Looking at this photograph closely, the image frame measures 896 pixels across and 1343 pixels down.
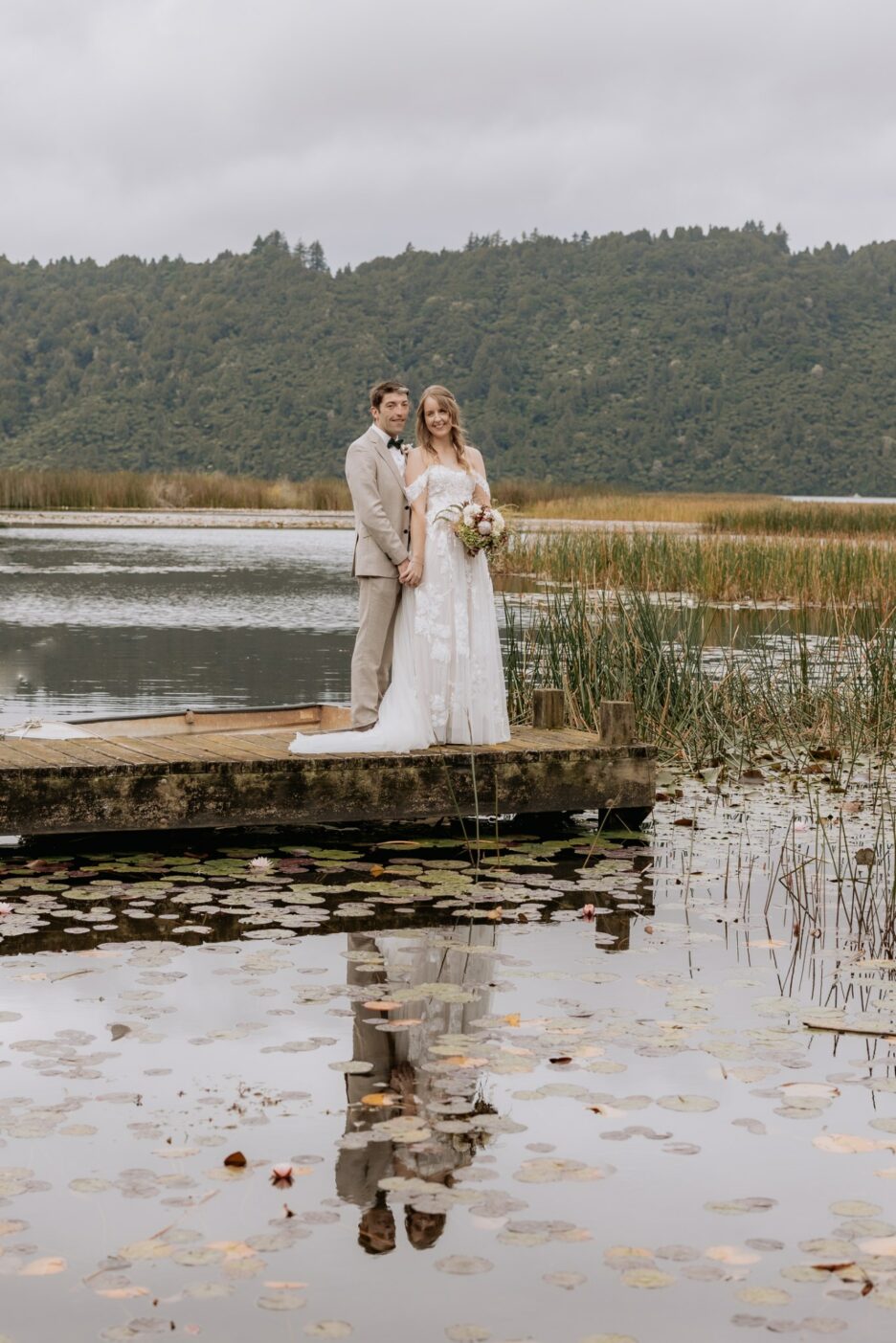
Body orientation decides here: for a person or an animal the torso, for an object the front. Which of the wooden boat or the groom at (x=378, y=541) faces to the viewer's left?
the wooden boat

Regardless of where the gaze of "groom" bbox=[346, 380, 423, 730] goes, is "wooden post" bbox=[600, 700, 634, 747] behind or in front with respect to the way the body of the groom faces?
in front

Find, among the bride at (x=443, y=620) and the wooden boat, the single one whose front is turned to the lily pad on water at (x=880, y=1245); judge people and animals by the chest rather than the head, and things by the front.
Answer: the bride

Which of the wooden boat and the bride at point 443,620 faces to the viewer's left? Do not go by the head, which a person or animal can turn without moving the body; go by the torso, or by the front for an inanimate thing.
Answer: the wooden boat

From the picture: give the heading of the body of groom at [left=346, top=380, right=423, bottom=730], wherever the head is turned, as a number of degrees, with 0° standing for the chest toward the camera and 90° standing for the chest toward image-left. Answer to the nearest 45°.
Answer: approximately 315°

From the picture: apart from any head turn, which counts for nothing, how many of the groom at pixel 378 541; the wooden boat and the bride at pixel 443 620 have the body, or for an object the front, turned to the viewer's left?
1

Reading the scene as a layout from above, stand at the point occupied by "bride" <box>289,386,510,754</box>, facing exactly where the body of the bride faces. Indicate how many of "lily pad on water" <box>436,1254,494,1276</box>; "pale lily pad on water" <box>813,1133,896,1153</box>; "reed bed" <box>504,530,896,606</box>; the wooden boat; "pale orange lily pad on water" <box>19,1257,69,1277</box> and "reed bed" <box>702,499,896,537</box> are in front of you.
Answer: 3

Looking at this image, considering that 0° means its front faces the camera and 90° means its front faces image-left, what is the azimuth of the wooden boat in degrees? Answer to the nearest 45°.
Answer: approximately 90°

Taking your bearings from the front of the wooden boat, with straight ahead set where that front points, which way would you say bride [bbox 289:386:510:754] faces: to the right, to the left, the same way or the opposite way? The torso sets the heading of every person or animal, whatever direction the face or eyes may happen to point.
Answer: to the left

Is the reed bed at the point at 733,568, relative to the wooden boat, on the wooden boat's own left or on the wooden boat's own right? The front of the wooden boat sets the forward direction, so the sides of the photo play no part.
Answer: on the wooden boat's own right

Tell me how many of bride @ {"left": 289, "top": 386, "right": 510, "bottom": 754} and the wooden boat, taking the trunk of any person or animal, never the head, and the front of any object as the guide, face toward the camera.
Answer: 1

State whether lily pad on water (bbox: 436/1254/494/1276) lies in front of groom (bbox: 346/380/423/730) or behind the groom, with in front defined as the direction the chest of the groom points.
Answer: in front

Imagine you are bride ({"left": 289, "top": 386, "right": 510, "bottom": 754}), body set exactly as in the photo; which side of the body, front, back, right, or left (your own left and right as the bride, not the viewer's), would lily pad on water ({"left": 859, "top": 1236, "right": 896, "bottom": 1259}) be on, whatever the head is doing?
front

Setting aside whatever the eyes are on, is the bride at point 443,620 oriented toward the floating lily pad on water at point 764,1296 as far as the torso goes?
yes

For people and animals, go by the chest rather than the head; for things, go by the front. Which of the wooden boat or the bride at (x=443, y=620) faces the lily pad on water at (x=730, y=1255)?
the bride

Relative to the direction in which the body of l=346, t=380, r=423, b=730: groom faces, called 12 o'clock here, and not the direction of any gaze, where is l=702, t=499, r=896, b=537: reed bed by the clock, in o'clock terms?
The reed bed is roughly at 8 o'clock from the groom.
